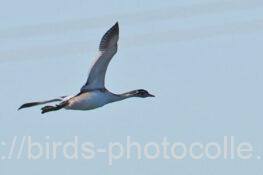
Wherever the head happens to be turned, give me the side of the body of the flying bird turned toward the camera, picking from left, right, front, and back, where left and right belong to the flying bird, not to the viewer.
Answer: right
